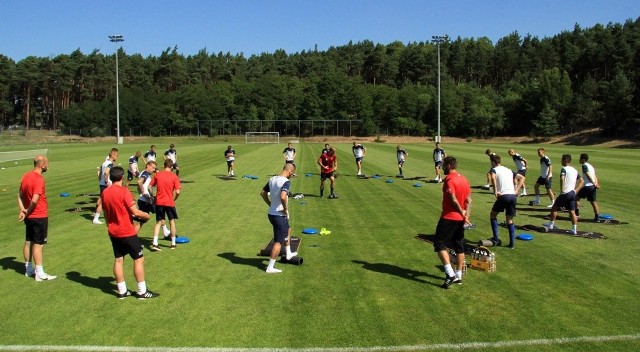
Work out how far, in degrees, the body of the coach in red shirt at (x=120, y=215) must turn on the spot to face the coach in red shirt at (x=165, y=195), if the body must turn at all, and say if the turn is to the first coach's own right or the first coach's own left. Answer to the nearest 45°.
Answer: approximately 45° to the first coach's own left

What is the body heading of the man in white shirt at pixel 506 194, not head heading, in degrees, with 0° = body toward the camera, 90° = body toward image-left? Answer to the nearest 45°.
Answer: approximately 135°

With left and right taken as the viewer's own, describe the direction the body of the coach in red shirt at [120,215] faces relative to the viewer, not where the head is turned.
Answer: facing away from the viewer and to the right of the viewer

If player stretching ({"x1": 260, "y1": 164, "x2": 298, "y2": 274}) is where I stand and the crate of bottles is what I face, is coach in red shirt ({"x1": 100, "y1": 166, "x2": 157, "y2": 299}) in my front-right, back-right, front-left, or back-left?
back-right

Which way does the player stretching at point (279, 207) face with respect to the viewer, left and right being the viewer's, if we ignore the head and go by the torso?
facing away from the viewer and to the right of the viewer

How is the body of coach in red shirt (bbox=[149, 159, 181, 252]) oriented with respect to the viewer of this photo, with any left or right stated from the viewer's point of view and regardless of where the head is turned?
facing away from the viewer

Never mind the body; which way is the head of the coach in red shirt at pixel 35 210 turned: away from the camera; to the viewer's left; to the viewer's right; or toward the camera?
to the viewer's right

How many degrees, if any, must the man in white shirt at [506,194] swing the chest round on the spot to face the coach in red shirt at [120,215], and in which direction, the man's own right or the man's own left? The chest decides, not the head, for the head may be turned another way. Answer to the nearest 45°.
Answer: approximately 90° to the man's own left

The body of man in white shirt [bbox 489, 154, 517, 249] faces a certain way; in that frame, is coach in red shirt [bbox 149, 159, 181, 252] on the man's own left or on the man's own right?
on the man's own left
